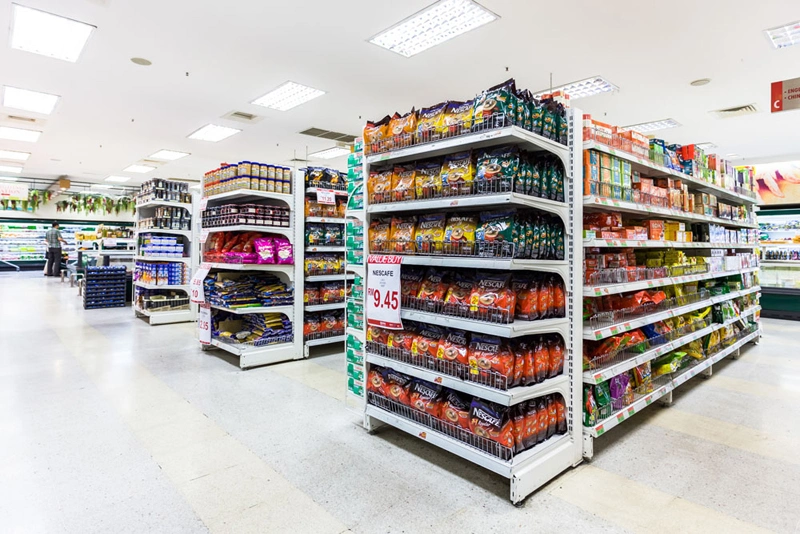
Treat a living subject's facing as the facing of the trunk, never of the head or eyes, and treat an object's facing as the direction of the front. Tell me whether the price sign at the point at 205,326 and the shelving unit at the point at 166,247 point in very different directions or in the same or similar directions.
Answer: same or similar directions

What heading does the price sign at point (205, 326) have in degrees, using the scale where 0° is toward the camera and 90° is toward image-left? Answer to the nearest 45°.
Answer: approximately 45°

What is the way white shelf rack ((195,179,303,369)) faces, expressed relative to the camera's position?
facing the viewer and to the left of the viewer

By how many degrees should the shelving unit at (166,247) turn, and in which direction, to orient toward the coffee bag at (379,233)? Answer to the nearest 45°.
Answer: approximately 45° to its left

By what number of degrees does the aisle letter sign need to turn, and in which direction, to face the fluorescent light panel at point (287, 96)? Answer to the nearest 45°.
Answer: approximately 45° to its right

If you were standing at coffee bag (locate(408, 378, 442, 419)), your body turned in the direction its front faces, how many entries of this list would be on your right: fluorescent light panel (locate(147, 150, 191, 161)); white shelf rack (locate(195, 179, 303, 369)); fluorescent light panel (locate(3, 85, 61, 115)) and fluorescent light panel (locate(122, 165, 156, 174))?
4

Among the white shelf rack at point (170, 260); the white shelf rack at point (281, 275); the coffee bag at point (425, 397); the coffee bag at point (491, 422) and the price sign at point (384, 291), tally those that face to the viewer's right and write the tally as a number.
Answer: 0

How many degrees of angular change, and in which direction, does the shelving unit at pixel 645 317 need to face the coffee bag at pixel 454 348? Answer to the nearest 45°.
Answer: approximately 90° to its right

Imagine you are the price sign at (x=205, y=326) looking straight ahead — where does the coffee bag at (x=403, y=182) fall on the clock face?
The coffee bag is roughly at 10 o'clock from the price sign.

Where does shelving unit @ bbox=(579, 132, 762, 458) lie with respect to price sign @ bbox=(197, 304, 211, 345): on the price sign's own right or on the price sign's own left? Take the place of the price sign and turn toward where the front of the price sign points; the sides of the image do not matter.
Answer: on the price sign's own left

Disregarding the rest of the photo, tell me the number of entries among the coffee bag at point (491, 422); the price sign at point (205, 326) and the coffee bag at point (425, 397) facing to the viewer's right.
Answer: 0

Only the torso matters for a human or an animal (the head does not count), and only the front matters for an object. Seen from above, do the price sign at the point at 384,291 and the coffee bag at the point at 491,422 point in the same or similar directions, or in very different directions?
same or similar directions

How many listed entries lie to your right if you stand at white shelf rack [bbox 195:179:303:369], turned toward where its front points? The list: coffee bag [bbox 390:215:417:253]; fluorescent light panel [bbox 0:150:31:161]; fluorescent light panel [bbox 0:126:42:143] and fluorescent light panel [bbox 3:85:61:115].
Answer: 3

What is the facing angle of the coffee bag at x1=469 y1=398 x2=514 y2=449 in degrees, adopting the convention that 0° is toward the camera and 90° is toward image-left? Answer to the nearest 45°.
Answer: approximately 45°
